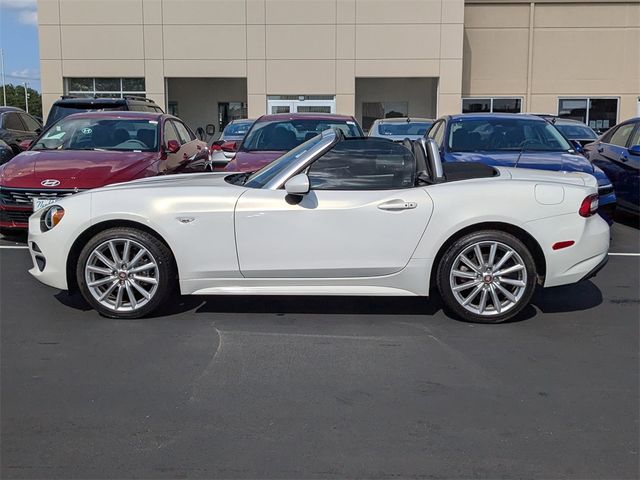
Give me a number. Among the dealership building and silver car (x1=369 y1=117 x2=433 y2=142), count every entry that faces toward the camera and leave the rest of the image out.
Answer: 2

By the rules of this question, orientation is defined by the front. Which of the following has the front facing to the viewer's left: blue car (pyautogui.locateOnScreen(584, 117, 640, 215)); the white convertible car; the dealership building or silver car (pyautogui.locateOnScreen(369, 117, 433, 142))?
the white convertible car

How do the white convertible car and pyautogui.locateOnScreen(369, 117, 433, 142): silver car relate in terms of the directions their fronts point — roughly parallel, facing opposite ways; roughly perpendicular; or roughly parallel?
roughly perpendicular

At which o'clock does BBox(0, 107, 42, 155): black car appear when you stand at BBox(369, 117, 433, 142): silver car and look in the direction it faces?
The black car is roughly at 9 o'clock from the silver car.

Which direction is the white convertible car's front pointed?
to the viewer's left

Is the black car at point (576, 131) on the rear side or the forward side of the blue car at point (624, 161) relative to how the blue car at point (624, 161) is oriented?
on the rear side

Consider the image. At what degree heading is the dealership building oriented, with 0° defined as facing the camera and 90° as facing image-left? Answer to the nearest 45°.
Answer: approximately 0°

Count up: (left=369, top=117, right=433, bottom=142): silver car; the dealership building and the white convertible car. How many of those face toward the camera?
2

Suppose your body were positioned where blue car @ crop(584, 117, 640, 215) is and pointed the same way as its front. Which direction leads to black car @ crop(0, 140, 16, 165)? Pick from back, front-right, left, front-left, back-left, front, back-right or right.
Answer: back-right

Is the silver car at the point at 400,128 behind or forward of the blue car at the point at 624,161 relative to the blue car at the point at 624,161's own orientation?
behind
